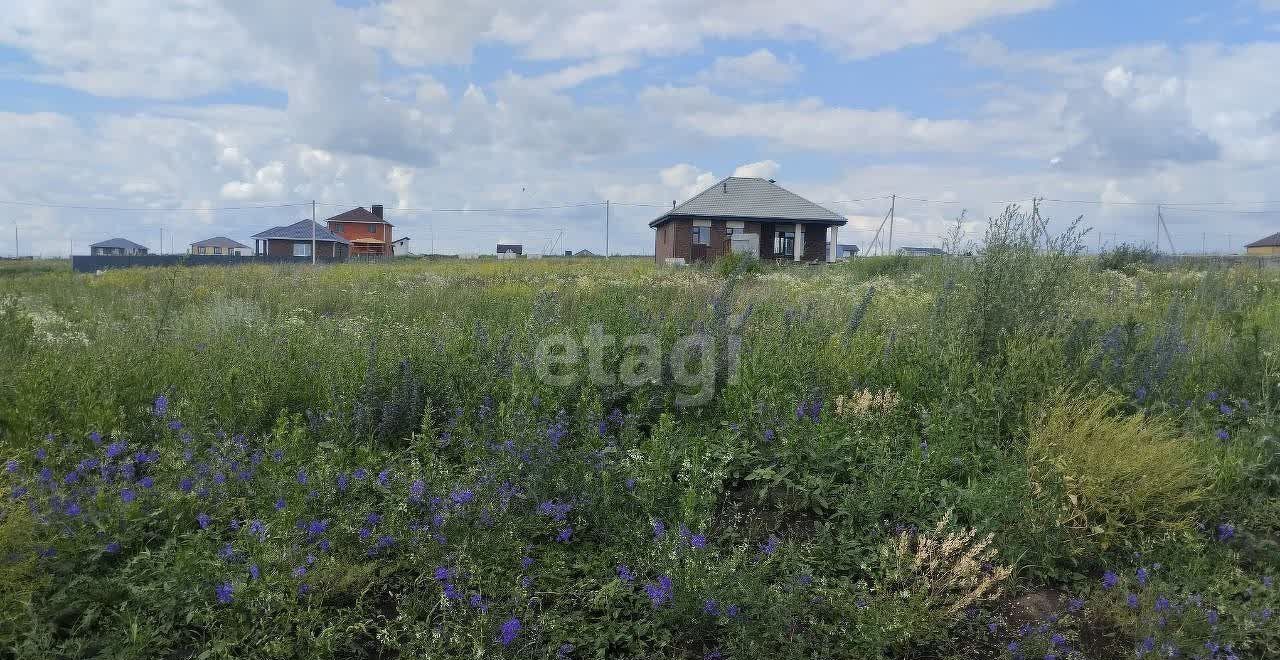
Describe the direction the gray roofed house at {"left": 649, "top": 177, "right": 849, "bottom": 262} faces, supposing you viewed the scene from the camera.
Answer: facing the viewer

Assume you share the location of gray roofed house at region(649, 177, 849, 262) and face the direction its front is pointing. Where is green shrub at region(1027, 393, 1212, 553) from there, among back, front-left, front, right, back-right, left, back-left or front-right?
front

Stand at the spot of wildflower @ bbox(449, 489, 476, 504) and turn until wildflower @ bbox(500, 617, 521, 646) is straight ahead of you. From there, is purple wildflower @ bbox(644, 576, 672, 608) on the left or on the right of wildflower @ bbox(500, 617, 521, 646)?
left

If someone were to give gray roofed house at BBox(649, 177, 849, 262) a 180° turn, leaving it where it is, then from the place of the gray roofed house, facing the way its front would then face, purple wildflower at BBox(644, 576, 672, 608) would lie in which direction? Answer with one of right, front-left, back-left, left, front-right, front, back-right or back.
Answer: back

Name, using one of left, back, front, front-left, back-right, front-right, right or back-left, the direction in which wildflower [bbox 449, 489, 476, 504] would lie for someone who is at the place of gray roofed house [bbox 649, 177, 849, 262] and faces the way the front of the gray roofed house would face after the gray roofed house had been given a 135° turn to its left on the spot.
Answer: back-right

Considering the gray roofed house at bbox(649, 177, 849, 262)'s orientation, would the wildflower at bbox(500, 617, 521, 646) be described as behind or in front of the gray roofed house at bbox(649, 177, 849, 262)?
in front

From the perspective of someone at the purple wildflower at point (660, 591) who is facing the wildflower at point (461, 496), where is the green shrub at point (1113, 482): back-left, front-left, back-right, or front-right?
back-right
